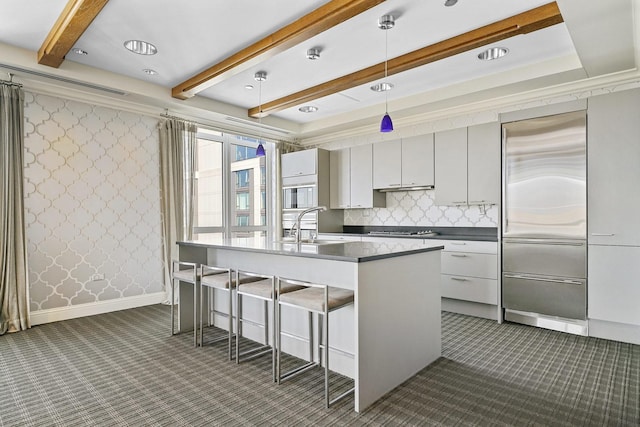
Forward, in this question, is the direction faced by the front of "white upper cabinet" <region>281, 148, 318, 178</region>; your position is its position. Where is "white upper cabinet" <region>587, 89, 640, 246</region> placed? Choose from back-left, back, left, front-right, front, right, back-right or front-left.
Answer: left

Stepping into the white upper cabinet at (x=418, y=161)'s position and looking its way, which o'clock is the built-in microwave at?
The built-in microwave is roughly at 2 o'clock from the white upper cabinet.

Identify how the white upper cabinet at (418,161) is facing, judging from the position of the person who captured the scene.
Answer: facing the viewer and to the left of the viewer

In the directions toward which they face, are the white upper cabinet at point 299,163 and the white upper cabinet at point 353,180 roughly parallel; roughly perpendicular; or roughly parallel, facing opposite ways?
roughly parallel

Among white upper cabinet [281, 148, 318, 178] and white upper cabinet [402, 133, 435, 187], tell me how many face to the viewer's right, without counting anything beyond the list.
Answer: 0

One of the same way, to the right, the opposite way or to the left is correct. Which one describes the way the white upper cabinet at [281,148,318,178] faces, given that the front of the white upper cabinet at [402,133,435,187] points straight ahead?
the same way

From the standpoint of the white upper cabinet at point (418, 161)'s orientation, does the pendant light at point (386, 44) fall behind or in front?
in front

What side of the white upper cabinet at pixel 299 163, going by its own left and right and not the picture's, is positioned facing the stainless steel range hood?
left

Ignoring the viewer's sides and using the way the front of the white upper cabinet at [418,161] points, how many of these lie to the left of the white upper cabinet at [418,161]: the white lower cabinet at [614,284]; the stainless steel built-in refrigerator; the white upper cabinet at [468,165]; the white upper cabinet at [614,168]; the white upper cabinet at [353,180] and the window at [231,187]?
4

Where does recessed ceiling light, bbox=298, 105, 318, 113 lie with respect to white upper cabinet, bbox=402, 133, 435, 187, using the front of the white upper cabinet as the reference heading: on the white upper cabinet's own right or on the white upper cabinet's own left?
on the white upper cabinet's own right

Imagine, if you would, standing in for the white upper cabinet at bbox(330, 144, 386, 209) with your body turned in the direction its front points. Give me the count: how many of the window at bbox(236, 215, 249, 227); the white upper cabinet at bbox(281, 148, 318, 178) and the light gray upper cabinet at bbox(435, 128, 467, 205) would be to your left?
1

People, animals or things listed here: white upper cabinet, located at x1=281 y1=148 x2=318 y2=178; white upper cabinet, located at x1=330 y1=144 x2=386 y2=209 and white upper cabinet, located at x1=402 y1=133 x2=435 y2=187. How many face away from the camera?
0

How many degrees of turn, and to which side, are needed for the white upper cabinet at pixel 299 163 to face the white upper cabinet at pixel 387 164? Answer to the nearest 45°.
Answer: approximately 90° to its left

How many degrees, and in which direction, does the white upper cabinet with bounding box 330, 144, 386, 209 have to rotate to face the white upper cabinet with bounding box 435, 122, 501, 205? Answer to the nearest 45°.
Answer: approximately 90° to its left

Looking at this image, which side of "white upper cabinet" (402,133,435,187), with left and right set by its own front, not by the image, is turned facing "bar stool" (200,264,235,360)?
front

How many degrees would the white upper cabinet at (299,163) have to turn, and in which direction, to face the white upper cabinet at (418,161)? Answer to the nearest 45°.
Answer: approximately 90° to its left

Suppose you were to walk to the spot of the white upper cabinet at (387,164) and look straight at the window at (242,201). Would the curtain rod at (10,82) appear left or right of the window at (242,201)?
left

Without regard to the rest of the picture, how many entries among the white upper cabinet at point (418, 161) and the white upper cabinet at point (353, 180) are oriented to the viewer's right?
0

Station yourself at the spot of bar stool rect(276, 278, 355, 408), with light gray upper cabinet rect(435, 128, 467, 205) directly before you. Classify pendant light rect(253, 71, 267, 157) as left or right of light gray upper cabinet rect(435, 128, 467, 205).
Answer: left
